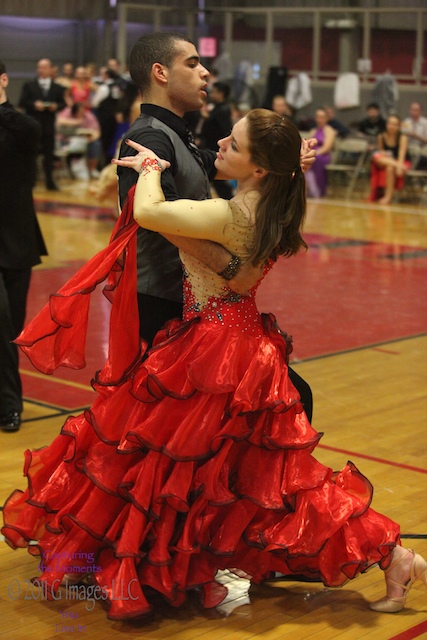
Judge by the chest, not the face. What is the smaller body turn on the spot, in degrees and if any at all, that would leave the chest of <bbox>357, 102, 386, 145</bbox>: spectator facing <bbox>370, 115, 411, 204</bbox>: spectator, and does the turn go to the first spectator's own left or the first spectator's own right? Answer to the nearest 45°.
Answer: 0° — they already face them

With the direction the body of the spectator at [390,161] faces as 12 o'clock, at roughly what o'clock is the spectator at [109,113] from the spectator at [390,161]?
the spectator at [109,113] is roughly at 3 o'clock from the spectator at [390,161].

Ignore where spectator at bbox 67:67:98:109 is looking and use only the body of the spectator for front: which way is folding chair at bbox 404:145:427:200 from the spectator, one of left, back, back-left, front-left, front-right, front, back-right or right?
front-left

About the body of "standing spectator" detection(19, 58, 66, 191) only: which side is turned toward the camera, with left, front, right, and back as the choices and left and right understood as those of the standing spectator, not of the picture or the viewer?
front

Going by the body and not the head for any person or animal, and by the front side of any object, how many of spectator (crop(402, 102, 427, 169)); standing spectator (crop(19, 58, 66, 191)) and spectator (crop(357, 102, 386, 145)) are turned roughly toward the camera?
3

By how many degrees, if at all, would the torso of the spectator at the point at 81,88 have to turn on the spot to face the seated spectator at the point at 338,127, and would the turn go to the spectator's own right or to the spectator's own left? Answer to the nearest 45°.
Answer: approximately 45° to the spectator's own left

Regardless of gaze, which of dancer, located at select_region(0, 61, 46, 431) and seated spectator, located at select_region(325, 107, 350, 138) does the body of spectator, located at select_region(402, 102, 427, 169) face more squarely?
the dancer

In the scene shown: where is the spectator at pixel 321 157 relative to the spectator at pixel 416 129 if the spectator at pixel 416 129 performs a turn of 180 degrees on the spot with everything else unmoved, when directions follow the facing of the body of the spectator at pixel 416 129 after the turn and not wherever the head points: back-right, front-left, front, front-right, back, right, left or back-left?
left

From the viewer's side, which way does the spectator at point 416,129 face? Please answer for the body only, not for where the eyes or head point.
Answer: toward the camera

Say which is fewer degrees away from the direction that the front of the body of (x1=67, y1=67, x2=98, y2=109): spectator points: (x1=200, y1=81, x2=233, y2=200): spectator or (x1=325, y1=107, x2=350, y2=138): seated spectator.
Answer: the spectator
